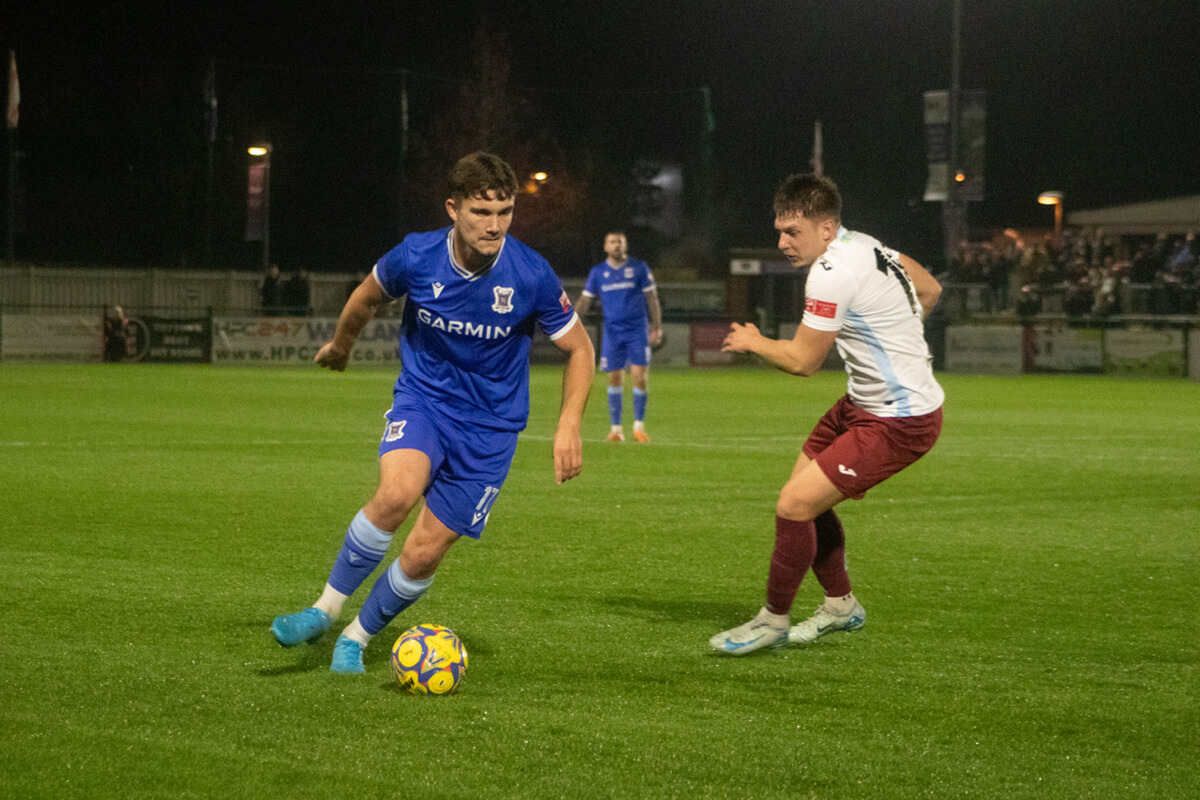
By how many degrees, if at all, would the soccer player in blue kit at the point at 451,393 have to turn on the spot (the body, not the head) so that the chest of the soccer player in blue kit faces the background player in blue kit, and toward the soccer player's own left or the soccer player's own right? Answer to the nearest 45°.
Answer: approximately 180°

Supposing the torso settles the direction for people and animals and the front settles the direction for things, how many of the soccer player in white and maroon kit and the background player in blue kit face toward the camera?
1

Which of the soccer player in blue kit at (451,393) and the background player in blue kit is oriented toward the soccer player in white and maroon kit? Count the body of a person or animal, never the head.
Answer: the background player in blue kit

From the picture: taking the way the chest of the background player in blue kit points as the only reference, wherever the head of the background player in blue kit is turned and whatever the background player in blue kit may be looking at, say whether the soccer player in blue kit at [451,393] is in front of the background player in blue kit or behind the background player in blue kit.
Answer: in front

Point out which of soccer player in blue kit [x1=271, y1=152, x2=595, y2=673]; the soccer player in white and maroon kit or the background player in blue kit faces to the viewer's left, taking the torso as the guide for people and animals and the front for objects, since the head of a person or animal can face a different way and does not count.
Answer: the soccer player in white and maroon kit

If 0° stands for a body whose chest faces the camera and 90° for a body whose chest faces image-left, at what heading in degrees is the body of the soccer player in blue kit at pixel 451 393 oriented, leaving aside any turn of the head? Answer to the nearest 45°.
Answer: approximately 0°

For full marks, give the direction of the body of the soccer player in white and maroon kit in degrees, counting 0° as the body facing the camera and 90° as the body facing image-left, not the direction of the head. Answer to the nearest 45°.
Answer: approximately 90°

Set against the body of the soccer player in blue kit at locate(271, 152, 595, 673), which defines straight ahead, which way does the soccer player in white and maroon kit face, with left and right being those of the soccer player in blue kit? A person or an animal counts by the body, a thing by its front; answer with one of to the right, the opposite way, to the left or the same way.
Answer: to the right
